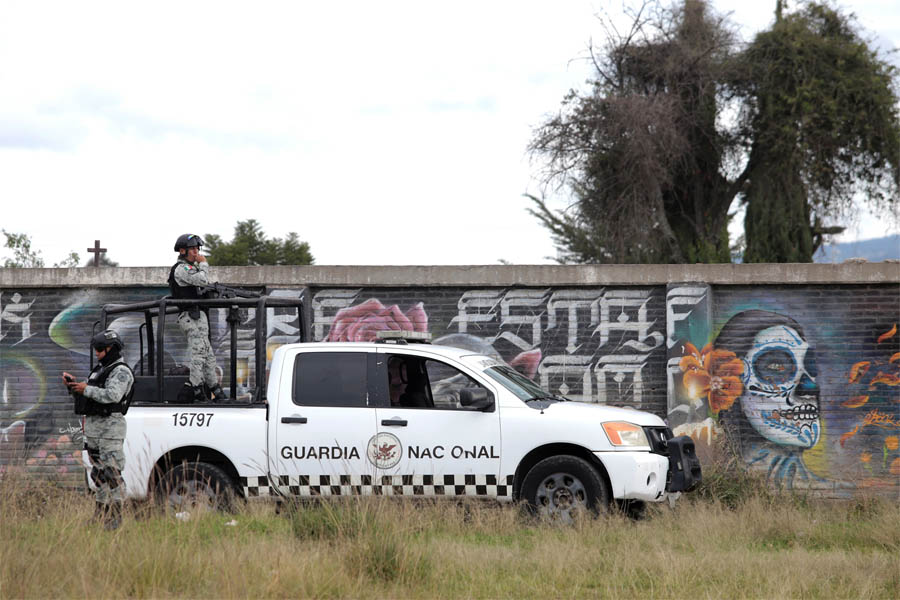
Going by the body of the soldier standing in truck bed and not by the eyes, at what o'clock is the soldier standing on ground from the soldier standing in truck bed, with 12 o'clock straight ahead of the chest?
The soldier standing on ground is roughly at 4 o'clock from the soldier standing in truck bed.

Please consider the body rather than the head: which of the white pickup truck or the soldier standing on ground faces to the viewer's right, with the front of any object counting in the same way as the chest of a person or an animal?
the white pickup truck

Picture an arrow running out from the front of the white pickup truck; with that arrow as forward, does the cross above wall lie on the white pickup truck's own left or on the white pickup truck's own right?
on the white pickup truck's own left

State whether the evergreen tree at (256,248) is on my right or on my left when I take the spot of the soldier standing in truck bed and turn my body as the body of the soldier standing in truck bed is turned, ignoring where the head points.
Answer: on my left

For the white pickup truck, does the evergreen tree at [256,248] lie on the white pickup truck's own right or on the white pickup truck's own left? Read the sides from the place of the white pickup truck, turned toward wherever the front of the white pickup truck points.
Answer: on the white pickup truck's own left

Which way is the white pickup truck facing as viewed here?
to the viewer's right
